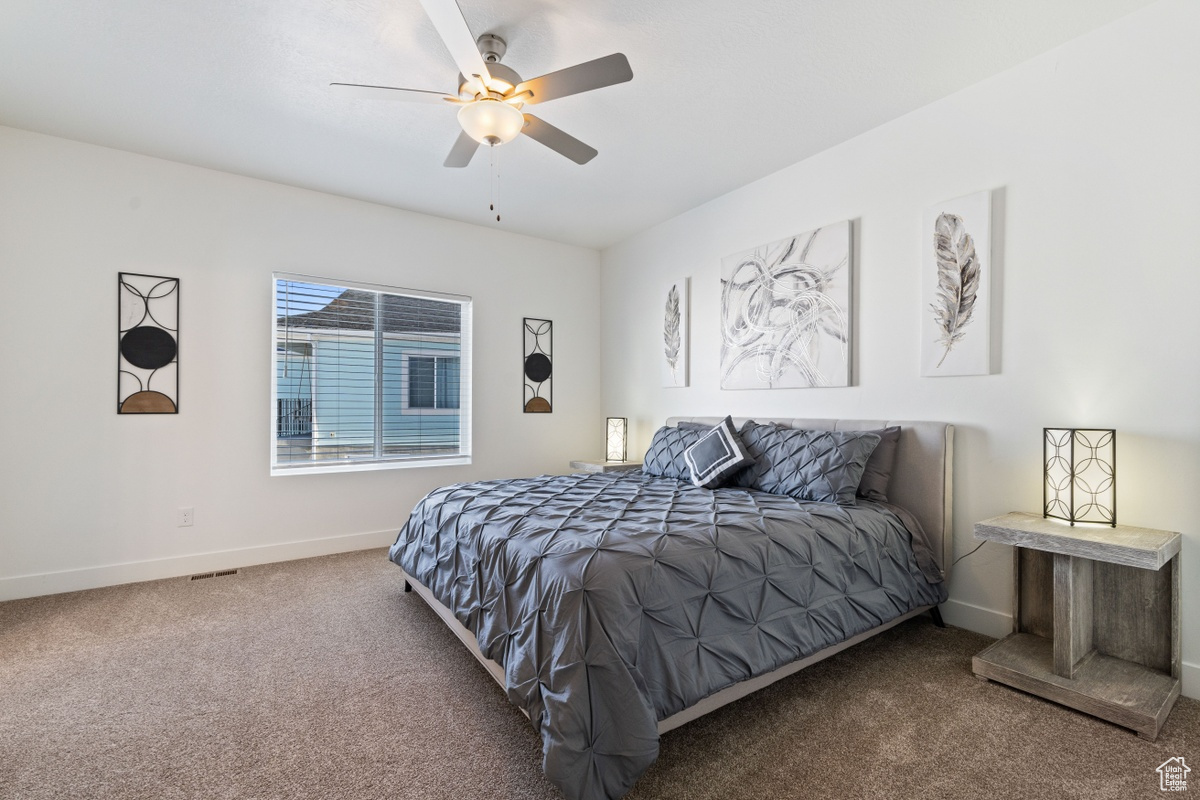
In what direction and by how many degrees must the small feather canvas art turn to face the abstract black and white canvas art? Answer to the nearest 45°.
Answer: approximately 90° to its left

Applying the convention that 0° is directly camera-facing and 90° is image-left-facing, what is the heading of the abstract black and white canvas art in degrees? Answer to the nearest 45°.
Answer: approximately 45°

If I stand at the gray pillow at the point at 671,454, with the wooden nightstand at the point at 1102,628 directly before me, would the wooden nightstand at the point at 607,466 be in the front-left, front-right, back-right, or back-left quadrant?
back-left

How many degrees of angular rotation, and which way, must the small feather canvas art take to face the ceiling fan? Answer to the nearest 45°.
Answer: approximately 45° to its left

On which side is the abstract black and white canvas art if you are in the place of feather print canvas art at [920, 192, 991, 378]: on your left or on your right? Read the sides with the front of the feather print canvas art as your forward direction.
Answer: on your right

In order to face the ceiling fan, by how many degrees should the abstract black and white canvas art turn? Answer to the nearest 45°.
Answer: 0° — it already faces it

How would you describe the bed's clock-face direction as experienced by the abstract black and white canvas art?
The bed is roughly at 11 o'clock from the abstract black and white canvas art.

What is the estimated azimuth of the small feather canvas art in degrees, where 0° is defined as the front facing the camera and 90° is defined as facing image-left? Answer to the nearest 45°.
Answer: approximately 45°
